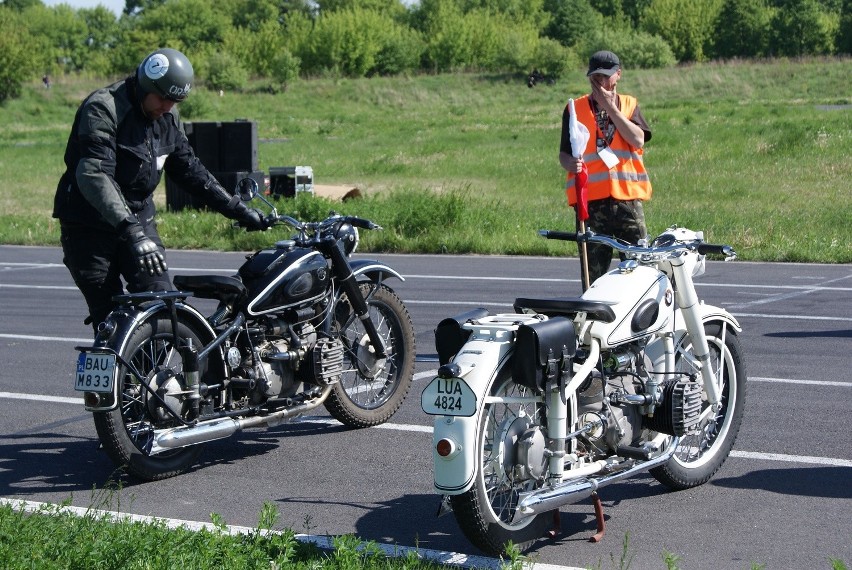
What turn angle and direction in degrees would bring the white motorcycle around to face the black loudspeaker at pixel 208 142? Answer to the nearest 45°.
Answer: approximately 45° to its left

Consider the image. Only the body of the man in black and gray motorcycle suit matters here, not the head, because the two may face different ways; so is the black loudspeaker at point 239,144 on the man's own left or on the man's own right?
on the man's own left

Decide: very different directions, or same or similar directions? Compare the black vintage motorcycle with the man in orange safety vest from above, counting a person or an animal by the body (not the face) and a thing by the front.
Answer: very different directions

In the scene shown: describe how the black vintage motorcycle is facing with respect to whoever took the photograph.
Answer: facing away from the viewer and to the right of the viewer

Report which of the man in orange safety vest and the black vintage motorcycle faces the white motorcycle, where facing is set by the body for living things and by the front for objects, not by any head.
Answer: the man in orange safety vest

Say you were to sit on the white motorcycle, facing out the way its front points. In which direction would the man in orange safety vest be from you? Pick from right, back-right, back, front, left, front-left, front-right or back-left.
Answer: front-left

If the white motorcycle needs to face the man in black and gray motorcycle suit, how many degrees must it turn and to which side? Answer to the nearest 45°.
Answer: approximately 90° to its left

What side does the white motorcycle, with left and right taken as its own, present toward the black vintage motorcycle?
left

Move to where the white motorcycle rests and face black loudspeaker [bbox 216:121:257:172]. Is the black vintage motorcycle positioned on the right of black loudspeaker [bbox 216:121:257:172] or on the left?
left

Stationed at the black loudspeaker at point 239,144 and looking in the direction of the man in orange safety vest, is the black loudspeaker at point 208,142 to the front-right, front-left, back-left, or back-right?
back-right

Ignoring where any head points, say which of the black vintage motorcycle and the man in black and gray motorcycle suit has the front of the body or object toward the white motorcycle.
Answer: the man in black and gray motorcycle suit

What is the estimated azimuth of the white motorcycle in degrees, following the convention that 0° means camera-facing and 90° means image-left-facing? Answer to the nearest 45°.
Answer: approximately 225°

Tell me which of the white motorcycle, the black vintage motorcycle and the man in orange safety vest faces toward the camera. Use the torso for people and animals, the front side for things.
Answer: the man in orange safety vest

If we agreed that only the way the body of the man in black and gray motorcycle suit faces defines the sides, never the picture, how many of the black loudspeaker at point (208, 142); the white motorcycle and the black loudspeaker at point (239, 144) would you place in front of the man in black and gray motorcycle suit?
1

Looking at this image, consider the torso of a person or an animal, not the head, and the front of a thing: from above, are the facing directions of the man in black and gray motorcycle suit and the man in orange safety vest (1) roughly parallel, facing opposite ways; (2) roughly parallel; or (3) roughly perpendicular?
roughly perpendicular
